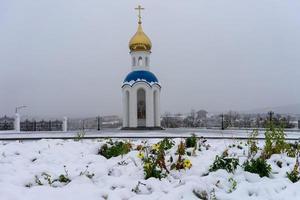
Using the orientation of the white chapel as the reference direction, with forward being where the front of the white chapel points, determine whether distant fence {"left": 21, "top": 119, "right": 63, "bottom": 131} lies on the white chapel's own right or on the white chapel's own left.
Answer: on the white chapel's own right

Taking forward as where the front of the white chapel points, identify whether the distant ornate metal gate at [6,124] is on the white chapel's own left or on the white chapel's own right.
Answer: on the white chapel's own right

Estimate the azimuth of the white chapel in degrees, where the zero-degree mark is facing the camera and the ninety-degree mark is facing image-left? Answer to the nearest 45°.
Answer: approximately 0°
